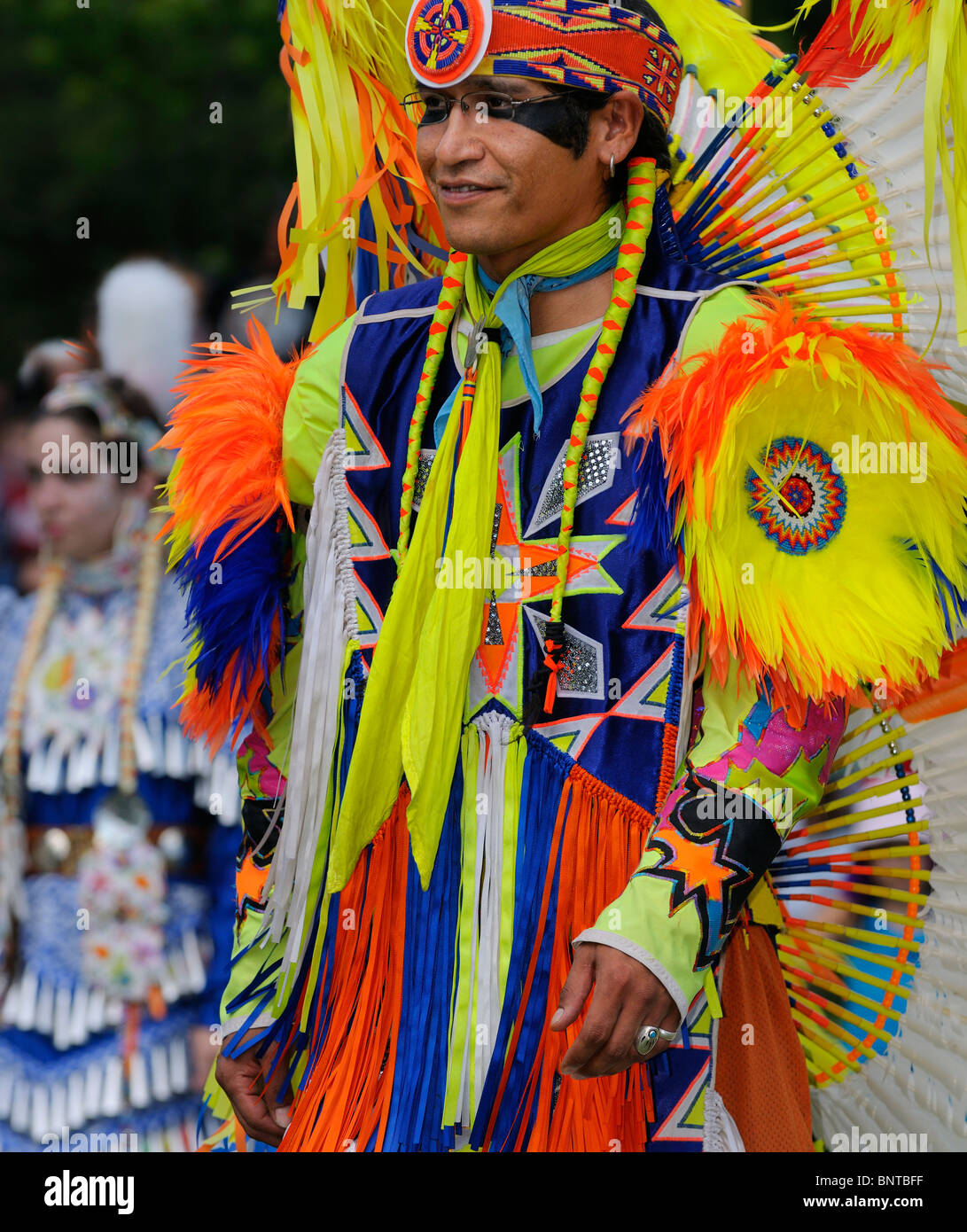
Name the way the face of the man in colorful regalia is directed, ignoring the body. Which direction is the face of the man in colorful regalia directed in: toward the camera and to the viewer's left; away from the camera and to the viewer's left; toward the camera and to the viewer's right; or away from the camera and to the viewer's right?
toward the camera and to the viewer's left

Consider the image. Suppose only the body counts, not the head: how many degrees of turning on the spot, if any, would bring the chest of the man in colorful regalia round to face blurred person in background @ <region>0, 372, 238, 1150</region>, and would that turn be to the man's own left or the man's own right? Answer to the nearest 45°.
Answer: approximately 90° to the man's own right

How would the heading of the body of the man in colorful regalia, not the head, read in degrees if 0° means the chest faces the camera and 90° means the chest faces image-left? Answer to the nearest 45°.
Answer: approximately 45°
